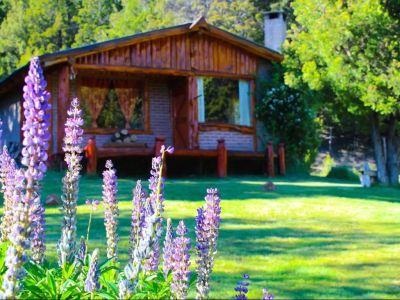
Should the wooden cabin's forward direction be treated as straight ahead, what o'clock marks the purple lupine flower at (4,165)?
The purple lupine flower is roughly at 12 o'clock from the wooden cabin.

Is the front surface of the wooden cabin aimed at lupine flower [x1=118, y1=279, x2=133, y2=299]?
yes

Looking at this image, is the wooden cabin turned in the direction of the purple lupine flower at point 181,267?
yes

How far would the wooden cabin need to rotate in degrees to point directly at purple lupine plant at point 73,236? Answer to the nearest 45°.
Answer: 0° — it already faces it

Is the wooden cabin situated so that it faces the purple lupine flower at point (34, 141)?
yes

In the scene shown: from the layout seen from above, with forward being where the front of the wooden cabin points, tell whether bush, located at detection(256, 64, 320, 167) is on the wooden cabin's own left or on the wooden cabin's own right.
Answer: on the wooden cabin's own left

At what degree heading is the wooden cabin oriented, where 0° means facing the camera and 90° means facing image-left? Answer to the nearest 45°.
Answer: approximately 0°

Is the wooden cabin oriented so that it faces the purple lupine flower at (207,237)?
yes

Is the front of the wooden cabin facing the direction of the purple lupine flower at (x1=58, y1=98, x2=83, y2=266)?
yes
